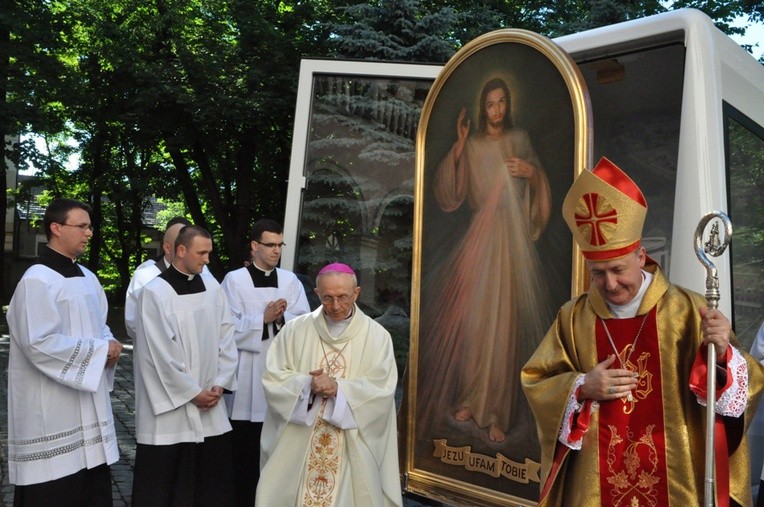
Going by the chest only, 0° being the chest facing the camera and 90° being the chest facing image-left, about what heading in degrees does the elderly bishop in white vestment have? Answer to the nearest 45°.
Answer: approximately 0°

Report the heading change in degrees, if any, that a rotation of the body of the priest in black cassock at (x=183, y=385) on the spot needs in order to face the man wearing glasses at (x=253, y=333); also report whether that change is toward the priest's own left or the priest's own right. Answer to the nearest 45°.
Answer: approximately 90° to the priest's own left

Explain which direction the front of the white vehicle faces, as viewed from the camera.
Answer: facing away from the viewer and to the right of the viewer

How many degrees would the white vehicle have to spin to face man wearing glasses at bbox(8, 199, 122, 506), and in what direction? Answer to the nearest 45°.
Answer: approximately 135° to its left

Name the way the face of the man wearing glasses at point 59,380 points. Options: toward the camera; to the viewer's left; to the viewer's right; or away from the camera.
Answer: to the viewer's right

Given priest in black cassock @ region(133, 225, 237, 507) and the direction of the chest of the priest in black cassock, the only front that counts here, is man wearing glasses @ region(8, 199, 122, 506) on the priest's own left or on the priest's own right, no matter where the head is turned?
on the priest's own right

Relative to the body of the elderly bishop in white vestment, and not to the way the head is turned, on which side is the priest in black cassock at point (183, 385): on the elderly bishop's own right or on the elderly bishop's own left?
on the elderly bishop's own right

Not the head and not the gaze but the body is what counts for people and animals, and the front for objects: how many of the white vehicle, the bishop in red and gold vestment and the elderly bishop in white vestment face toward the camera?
2

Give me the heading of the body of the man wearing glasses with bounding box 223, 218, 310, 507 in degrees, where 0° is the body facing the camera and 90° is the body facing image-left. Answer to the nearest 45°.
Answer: approximately 315°

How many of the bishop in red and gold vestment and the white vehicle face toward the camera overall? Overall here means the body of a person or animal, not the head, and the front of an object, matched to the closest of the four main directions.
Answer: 1

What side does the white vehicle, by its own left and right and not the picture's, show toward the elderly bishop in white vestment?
back

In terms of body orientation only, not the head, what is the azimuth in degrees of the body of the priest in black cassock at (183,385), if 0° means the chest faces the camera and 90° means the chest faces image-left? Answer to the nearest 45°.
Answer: approximately 315°
